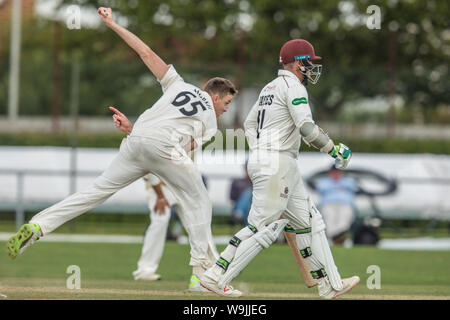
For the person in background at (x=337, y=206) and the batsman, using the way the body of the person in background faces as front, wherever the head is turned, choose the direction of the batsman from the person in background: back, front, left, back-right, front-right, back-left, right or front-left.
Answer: front

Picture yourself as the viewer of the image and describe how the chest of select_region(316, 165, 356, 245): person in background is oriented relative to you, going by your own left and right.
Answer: facing the viewer

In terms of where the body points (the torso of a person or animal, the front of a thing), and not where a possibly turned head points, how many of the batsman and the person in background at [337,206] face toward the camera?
1

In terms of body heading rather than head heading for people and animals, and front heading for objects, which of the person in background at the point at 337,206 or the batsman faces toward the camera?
the person in background

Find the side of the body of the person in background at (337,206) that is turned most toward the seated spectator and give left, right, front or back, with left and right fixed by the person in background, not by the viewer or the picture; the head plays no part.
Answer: right

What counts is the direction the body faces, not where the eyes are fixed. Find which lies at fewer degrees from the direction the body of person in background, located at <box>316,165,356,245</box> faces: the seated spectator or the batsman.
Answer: the batsman

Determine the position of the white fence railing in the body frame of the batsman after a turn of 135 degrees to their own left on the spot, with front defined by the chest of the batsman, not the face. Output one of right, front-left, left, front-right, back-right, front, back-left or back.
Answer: right

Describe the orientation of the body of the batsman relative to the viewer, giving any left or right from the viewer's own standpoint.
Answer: facing away from the viewer and to the right of the viewer

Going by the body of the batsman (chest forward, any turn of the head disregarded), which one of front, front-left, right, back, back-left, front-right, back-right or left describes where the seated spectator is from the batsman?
front-left

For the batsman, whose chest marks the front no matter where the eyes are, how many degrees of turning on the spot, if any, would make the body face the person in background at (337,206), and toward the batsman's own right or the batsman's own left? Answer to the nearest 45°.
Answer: approximately 45° to the batsman's own left
